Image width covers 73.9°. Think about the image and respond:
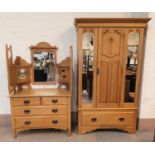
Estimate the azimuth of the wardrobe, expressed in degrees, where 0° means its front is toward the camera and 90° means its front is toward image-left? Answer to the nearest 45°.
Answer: approximately 0°
